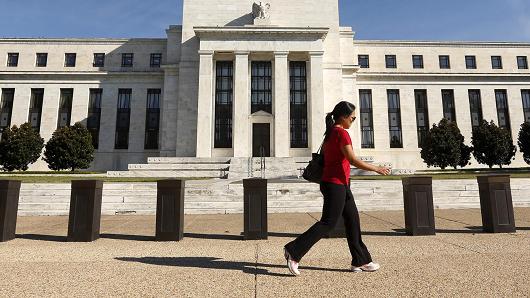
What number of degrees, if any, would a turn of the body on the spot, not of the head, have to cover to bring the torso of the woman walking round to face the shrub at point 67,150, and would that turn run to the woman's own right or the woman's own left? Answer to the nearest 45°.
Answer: approximately 135° to the woman's own left

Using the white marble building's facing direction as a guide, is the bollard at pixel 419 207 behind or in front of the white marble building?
in front

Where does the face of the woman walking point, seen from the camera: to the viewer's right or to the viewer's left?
to the viewer's right

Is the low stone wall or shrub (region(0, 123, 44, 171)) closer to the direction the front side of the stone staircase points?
the low stone wall

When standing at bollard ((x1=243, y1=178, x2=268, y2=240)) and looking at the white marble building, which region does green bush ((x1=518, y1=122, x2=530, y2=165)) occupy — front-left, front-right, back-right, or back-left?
front-right

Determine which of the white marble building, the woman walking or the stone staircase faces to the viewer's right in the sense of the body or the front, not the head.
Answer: the woman walking

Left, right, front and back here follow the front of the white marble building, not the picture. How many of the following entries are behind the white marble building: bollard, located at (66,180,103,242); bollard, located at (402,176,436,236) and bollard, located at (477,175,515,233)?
0

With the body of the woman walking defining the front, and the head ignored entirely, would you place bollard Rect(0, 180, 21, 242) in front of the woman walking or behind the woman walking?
behind

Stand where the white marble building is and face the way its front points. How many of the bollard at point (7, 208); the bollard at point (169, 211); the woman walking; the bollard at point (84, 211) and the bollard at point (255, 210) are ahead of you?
5

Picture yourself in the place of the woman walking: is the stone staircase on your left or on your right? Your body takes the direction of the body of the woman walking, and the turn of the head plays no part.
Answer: on your left

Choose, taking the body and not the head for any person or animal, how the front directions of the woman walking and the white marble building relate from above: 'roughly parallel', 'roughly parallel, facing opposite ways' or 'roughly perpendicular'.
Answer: roughly perpendicular

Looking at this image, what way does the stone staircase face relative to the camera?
toward the camera

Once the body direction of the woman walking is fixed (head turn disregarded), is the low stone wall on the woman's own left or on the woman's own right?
on the woman's own left

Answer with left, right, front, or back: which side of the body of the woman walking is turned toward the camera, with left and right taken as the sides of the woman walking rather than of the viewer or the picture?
right

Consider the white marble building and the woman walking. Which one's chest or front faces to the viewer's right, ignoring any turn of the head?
the woman walking

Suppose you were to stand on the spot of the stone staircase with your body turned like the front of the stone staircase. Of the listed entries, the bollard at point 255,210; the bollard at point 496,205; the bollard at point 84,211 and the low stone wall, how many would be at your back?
0

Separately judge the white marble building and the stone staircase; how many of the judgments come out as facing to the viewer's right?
0

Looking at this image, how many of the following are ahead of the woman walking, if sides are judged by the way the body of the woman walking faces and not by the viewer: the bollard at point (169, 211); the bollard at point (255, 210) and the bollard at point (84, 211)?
0

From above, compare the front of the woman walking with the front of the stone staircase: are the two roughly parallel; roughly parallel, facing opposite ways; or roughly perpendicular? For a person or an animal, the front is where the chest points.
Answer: roughly perpendicular
